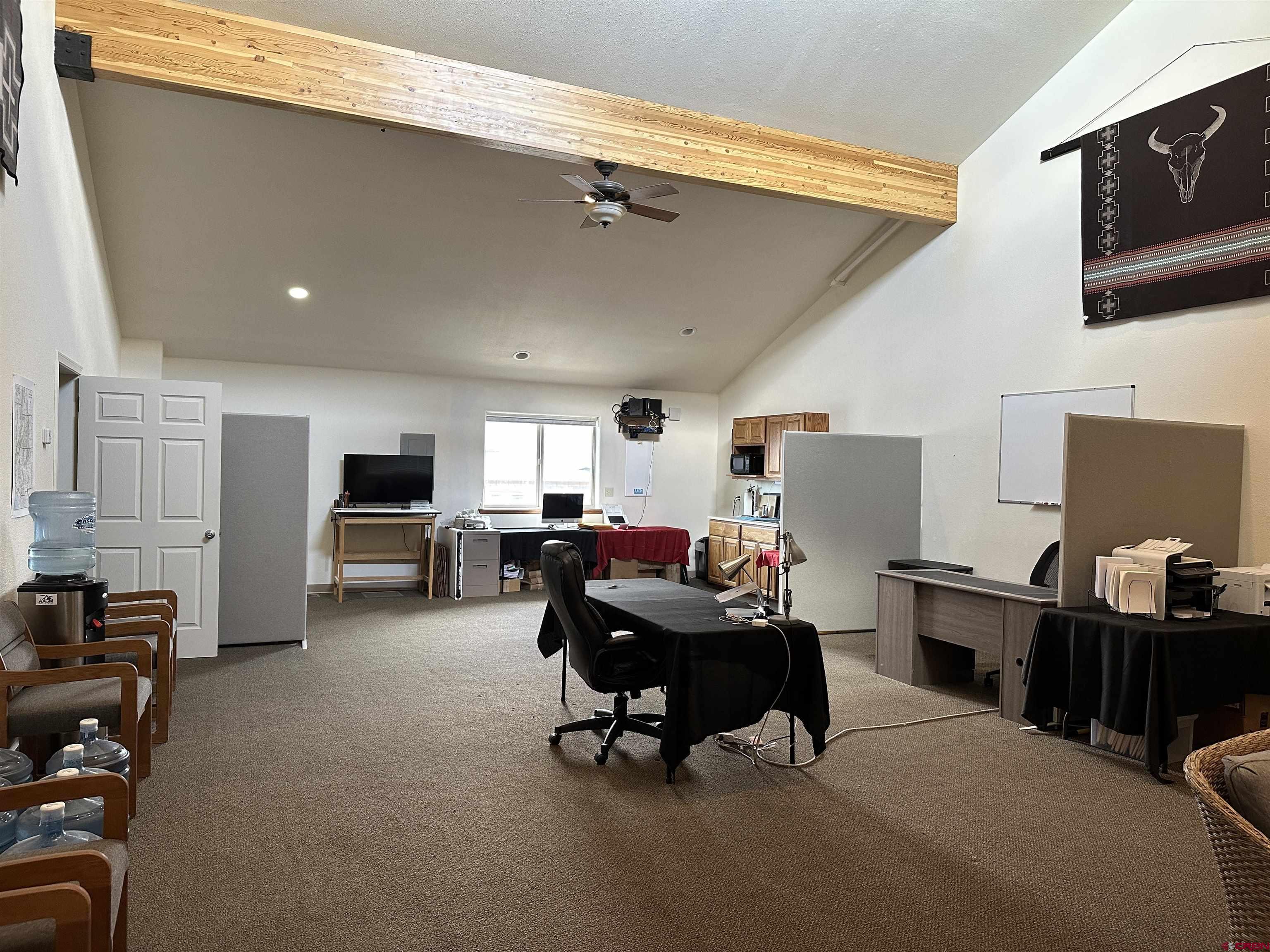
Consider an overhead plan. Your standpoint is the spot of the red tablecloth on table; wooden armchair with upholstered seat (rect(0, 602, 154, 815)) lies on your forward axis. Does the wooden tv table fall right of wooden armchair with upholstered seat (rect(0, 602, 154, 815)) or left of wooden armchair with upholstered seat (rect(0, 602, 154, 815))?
right

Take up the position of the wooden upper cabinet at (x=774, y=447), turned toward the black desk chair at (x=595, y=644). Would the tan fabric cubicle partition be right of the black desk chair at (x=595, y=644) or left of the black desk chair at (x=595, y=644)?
left

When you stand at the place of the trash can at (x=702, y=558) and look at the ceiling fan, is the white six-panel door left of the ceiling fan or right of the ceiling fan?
right

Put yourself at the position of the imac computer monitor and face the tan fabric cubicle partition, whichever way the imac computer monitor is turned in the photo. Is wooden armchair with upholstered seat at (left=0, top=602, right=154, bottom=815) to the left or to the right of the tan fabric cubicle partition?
right

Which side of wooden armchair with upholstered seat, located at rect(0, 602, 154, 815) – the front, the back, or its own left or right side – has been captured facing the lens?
right

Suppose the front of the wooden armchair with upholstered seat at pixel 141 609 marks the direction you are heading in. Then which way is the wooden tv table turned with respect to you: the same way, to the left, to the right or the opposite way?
to the right

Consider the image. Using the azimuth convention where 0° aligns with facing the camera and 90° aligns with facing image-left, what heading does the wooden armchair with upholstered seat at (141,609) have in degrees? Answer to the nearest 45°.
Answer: approximately 270°

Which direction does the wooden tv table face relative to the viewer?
toward the camera

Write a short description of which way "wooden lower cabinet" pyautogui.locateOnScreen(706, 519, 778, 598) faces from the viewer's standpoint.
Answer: facing the viewer and to the left of the viewer

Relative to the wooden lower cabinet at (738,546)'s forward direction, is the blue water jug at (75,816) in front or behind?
in front

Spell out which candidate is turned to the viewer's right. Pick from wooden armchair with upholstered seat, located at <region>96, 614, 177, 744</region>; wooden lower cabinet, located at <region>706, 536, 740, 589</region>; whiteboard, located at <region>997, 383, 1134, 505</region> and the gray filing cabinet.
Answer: the wooden armchair with upholstered seat
